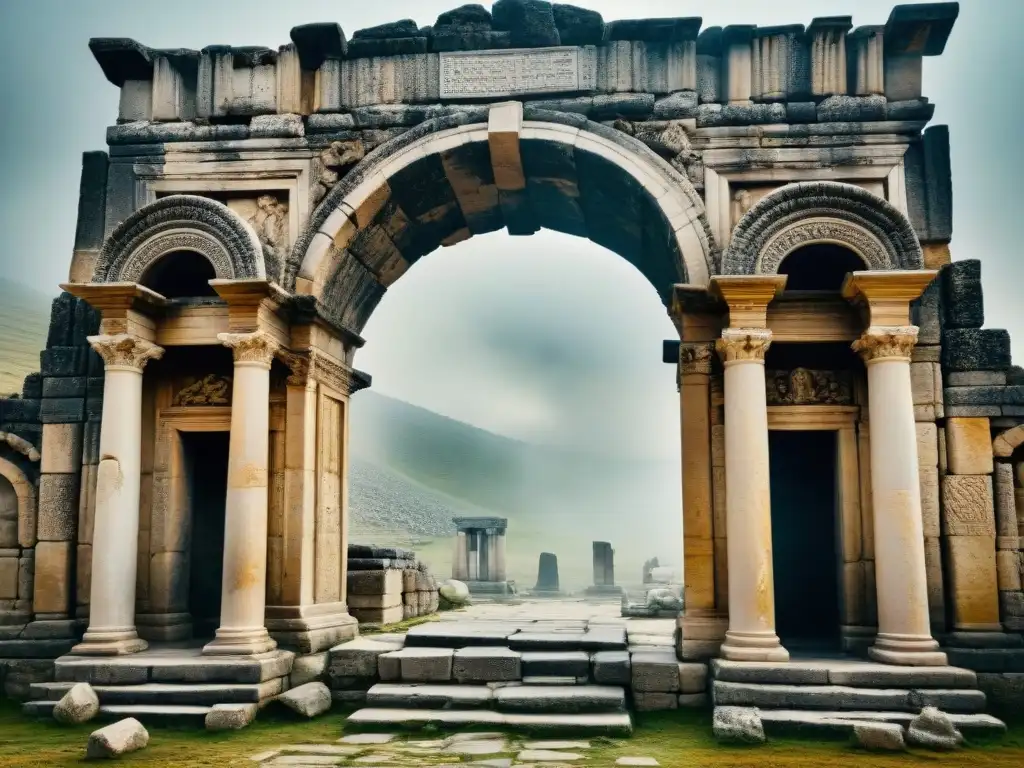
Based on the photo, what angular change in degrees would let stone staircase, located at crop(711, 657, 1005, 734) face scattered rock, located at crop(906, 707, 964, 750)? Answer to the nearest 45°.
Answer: approximately 45° to its left

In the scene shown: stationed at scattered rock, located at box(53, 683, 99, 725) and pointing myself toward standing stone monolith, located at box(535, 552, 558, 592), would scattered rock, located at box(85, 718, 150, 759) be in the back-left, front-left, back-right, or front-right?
back-right

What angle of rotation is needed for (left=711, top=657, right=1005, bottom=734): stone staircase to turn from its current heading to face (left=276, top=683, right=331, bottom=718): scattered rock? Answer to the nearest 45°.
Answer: approximately 90° to its right

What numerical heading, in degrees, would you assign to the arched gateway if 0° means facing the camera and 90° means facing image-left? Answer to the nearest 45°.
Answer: approximately 0°

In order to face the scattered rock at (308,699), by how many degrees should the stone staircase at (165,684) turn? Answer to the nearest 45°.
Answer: approximately 90° to its left

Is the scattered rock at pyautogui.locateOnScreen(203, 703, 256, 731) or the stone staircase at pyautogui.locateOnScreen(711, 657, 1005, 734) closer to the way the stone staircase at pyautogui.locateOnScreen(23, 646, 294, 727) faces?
the scattered rock

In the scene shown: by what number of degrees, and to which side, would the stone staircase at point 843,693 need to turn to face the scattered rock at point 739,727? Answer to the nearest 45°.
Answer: approximately 45° to its right

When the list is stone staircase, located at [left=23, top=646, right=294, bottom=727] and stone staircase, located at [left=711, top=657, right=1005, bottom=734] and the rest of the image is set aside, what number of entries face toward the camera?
2

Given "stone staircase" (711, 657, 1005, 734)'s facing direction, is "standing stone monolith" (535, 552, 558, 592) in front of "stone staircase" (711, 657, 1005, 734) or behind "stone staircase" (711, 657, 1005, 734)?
behind

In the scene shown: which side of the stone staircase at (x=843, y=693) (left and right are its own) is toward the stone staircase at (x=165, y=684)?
right
